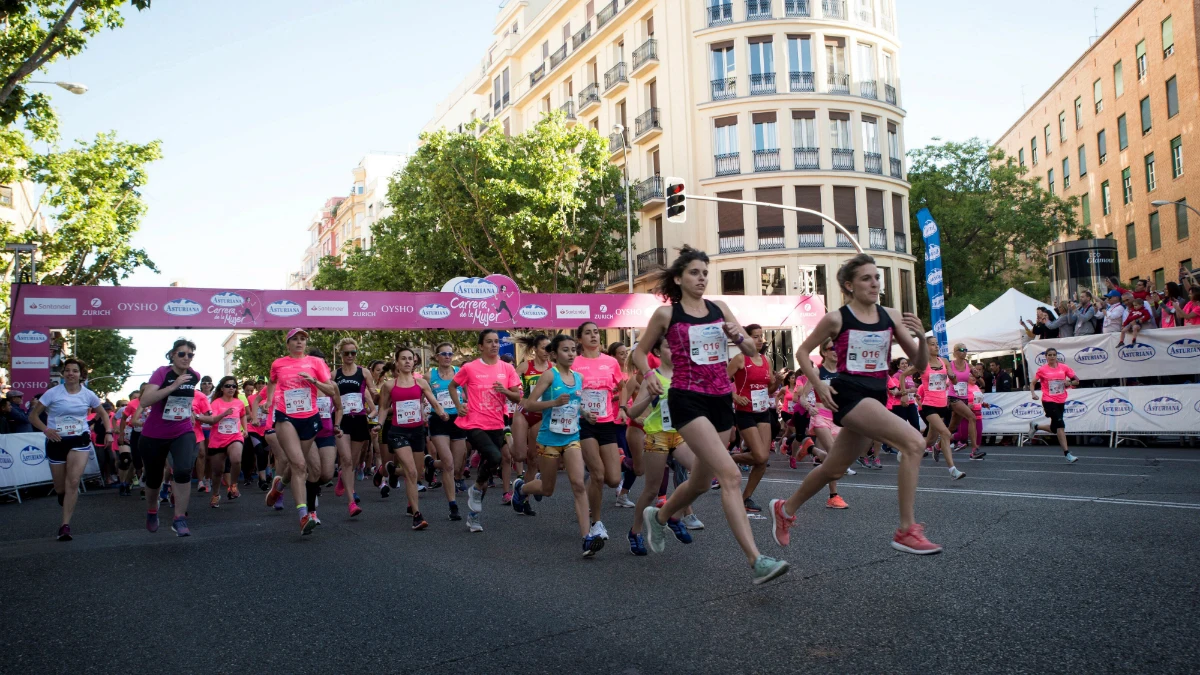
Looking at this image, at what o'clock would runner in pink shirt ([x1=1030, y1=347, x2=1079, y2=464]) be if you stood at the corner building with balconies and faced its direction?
The runner in pink shirt is roughly at 12 o'clock from the corner building with balconies.

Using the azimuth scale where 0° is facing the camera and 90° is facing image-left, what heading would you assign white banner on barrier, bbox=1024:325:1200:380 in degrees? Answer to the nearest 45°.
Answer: approximately 0°

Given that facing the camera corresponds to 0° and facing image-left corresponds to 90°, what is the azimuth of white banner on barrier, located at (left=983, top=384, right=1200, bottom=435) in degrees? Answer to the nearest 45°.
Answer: approximately 0°

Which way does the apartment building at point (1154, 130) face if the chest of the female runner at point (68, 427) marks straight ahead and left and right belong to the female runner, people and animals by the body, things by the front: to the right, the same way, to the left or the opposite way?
to the right

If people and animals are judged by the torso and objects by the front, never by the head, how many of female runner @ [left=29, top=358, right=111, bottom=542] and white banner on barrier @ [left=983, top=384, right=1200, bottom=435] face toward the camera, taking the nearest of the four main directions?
2

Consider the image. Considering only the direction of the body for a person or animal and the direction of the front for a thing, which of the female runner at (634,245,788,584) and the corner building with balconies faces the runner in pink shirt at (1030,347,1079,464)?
the corner building with balconies

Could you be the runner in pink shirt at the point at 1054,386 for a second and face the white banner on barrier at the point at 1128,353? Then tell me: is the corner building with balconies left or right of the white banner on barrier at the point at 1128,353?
left

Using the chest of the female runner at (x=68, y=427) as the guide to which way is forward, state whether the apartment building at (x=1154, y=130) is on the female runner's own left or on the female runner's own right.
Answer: on the female runner's own left

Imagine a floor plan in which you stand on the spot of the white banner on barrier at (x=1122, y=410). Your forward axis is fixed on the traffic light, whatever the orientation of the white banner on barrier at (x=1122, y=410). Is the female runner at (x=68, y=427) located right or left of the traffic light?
left

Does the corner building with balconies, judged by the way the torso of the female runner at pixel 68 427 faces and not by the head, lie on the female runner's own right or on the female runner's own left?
on the female runner's own left

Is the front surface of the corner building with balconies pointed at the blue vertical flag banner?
yes

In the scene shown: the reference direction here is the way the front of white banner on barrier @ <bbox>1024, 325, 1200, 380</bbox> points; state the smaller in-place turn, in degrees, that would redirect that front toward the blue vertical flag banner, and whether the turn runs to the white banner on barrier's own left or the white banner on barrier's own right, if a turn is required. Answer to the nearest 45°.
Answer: approximately 90° to the white banner on barrier's own right
